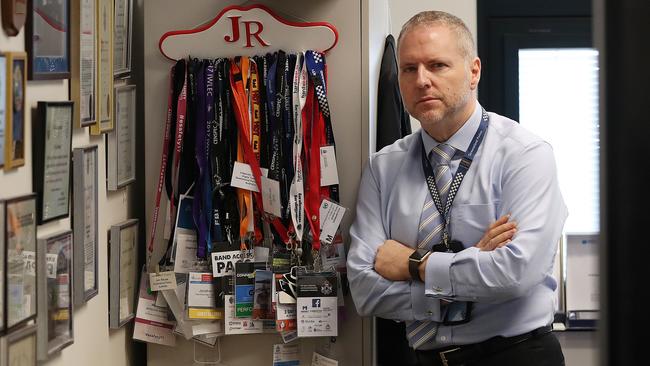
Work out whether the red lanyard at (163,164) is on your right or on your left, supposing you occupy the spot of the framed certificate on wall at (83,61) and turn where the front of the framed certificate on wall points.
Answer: on your left

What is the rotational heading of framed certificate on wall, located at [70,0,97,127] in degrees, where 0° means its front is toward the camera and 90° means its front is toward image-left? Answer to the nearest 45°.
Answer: approximately 270°

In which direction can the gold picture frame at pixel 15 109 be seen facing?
to the viewer's right

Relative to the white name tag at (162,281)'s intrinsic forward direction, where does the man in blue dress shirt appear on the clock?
The man in blue dress shirt is roughly at 10 o'clock from the white name tag.

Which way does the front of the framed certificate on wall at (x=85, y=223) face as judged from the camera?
facing to the right of the viewer

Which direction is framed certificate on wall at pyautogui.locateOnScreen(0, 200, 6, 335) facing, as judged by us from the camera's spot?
facing to the right of the viewer

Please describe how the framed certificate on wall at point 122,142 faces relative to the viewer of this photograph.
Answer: facing to the right of the viewer

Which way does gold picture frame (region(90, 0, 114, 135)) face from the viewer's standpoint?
to the viewer's right
